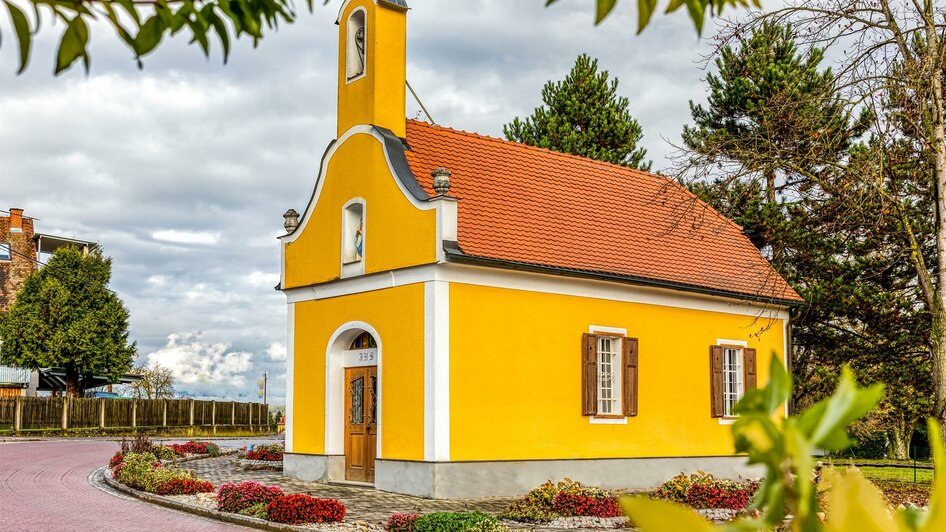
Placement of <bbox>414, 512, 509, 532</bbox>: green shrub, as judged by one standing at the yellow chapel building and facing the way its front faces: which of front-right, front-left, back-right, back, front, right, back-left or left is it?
front-left

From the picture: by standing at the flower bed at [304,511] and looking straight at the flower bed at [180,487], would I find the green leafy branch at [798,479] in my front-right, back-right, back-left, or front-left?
back-left

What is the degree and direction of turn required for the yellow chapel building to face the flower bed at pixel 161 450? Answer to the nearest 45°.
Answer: approximately 90° to its right

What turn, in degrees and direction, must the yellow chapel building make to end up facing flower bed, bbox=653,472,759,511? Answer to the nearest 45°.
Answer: approximately 90° to its left

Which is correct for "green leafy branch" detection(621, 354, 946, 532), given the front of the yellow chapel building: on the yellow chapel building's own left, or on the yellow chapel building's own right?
on the yellow chapel building's own left

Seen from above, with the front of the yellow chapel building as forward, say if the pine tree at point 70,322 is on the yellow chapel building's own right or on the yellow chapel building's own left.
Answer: on the yellow chapel building's own right

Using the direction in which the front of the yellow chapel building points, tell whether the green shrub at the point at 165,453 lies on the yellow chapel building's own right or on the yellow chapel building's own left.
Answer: on the yellow chapel building's own right

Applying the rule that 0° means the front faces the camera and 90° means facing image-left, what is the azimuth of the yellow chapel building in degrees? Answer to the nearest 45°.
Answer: approximately 45°

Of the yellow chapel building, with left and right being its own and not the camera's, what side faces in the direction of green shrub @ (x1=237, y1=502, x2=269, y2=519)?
front

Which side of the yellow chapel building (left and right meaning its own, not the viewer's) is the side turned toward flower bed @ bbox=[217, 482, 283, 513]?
front

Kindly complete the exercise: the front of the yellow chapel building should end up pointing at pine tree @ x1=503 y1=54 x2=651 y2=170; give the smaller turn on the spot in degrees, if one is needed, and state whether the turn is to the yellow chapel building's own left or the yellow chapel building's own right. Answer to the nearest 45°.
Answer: approximately 135° to the yellow chapel building's own right
